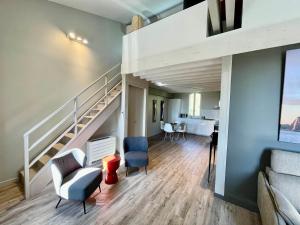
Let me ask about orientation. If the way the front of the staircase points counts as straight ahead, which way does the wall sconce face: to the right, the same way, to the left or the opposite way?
to the left

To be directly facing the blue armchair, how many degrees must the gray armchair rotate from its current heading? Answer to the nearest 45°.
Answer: approximately 90° to its left

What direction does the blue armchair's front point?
toward the camera

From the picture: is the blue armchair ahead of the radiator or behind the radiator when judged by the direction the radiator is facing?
ahead

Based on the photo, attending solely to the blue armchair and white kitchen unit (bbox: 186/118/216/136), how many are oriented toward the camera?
2

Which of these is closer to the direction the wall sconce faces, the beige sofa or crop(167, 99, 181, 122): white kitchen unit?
the beige sofa

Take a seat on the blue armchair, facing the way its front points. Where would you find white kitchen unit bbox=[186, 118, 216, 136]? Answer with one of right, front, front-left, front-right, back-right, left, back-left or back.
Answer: back-left

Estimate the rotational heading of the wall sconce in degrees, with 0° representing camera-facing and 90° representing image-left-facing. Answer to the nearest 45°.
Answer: approximately 315°

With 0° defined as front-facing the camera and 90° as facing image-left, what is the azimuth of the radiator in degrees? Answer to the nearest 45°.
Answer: approximately 315°

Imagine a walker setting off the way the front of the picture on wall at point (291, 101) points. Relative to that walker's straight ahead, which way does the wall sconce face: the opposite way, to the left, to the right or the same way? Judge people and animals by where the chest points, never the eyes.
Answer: the opposite way

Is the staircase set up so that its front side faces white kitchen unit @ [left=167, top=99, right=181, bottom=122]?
no

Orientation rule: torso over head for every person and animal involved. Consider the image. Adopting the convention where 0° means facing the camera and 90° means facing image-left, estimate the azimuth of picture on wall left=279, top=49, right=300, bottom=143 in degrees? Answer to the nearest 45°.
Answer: approximately 45°

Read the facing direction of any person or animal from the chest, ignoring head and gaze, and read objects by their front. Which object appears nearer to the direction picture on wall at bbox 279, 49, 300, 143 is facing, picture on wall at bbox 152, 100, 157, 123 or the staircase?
the staircase

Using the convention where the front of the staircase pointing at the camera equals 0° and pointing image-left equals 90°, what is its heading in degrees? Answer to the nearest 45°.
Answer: approximately 45°

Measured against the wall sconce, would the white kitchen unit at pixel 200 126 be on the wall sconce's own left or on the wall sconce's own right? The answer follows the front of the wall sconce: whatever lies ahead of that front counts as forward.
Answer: on the wall sconce's own left

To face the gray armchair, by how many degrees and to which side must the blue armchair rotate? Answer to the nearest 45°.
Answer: approximately 45° to its right

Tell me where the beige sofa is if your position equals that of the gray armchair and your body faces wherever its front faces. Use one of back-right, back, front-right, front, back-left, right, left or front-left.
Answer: front

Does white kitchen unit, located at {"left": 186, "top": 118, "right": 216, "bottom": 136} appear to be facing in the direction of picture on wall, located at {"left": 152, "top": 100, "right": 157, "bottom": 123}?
no

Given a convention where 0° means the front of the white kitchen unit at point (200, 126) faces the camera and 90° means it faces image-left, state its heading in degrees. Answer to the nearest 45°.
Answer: approximately 0°

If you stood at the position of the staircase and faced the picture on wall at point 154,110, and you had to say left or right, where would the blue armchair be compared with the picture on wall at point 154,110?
right

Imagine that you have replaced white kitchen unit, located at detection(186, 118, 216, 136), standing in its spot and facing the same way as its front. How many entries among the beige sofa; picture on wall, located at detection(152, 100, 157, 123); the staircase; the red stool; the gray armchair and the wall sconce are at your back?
0
